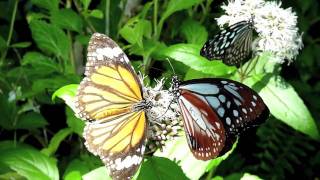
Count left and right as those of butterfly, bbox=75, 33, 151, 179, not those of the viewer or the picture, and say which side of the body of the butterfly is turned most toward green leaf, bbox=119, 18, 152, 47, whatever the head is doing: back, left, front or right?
left

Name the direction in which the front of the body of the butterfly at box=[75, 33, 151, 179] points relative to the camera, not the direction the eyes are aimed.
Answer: to the viewer's right

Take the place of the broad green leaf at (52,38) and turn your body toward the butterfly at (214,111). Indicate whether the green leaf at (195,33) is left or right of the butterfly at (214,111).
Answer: left

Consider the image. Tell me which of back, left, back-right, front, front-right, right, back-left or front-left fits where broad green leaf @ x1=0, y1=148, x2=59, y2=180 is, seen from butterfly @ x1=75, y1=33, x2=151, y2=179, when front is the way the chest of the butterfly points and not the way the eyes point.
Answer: back-left

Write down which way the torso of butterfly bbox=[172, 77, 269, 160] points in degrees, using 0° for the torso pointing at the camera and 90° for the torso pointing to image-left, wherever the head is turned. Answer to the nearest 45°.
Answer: approximately 90°

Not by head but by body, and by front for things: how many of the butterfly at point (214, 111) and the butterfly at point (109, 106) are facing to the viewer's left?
1

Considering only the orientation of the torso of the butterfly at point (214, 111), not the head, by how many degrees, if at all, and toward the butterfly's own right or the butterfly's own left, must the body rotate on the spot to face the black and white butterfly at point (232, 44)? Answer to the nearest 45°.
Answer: approximately 90° to the butterfly's own right

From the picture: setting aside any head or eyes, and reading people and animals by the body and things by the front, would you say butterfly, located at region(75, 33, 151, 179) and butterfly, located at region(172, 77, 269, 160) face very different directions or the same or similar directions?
very different directions

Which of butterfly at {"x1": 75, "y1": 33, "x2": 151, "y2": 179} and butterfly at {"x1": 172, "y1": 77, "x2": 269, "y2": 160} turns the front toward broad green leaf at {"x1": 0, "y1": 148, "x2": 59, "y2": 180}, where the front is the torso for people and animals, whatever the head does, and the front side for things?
butterfly at {"x1": 172, "y1": 77, "x2": 269, "y2": 160}
